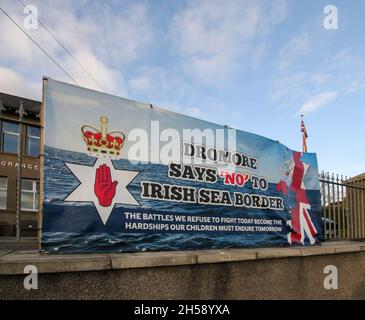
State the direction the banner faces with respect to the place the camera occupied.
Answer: facing the viewer and to the right of the viewer

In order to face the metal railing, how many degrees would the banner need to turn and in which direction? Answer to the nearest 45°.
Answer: approximately 90° to its left
